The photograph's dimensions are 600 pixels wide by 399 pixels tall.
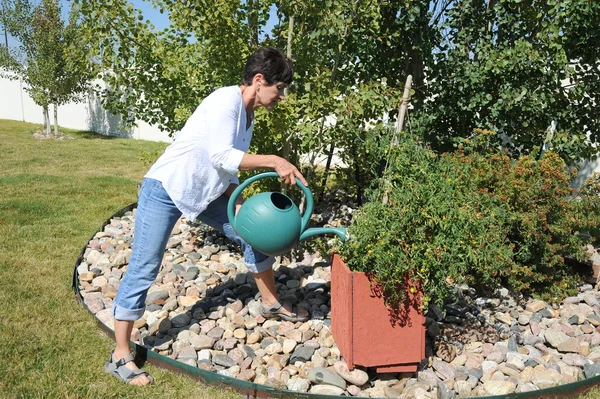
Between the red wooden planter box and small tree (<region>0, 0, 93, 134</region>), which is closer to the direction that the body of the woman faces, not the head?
the red wooden planter box

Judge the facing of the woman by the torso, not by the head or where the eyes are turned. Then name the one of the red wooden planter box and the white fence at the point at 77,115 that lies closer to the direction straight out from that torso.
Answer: the red wooden planter box

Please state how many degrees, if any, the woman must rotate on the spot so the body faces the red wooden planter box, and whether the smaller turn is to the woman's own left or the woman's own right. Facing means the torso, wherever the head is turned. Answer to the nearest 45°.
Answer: approximately 45° to the woman's own right

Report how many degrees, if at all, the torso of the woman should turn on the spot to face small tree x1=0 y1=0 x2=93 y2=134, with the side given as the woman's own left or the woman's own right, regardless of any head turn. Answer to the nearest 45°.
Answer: approximately 90° to the woman's own left

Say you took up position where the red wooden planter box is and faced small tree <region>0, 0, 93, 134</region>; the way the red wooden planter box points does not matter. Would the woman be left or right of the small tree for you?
left

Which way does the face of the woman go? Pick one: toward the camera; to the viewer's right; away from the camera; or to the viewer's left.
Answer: to the viewer's right

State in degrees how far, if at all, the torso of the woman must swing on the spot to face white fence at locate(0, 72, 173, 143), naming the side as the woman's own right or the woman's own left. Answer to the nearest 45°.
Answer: approximately 90° to the woman's own left

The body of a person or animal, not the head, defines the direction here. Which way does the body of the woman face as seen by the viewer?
to the viewer's right

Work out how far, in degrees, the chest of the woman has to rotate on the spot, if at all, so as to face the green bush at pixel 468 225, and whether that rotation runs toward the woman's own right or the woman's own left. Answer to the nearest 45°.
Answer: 0° — they already face it
